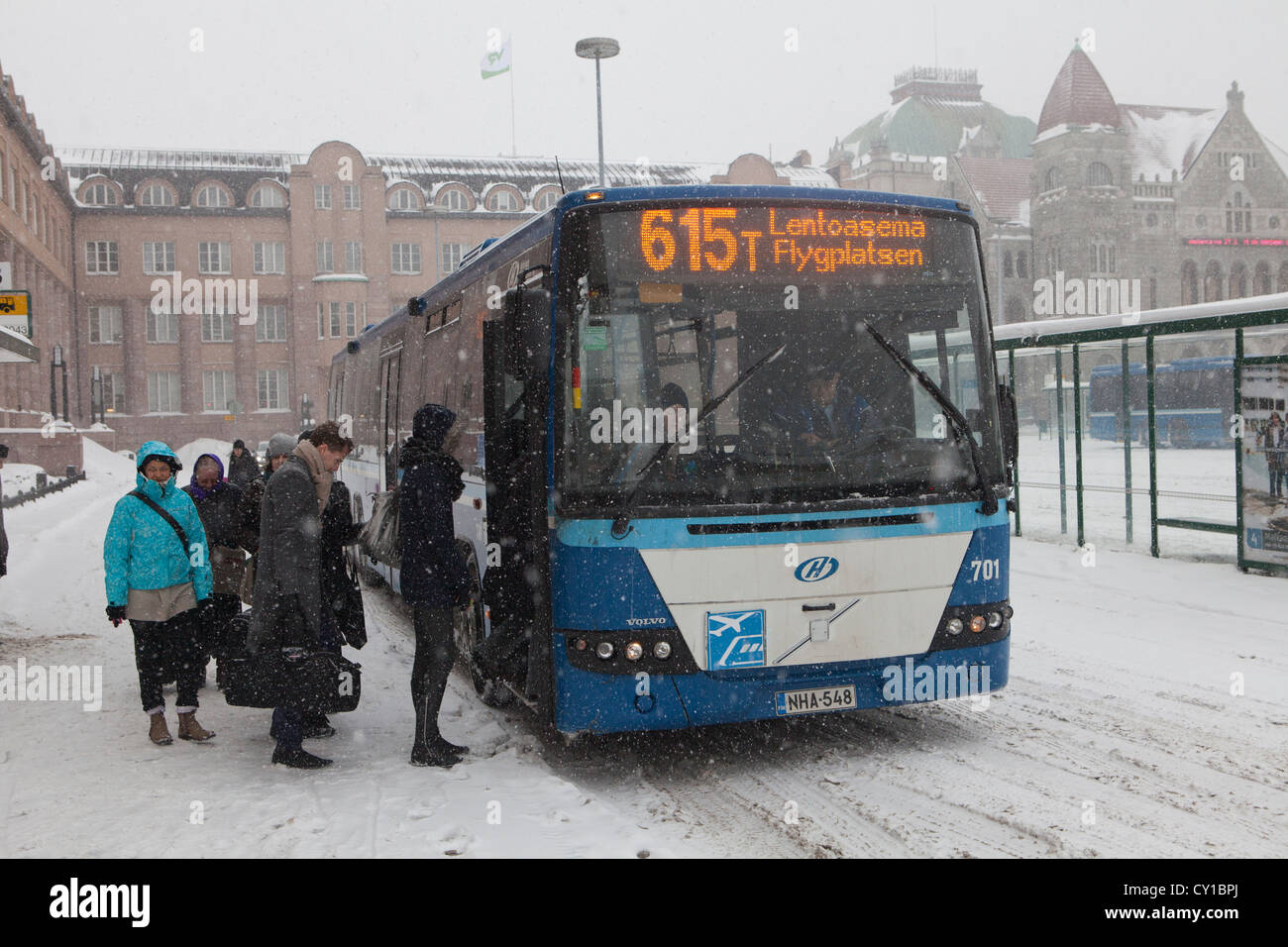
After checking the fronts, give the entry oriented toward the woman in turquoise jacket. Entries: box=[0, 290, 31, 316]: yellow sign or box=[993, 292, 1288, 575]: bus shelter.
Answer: the yellow sign

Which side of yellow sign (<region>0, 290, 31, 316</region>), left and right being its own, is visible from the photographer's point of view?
front

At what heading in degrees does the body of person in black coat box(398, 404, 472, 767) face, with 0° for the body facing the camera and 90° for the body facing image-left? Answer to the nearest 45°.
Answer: approximately 270°

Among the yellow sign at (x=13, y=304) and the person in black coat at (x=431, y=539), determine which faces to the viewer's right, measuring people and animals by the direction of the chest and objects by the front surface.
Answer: the person in black coat

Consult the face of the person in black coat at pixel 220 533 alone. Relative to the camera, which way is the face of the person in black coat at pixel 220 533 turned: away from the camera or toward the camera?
toward the camera

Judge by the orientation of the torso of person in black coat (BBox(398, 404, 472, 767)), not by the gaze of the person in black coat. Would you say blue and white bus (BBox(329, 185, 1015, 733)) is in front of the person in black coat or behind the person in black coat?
in front

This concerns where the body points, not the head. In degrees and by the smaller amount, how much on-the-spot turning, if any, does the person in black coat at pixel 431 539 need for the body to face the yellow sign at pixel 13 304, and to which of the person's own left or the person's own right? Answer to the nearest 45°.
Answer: approximately 135° to the person's own left

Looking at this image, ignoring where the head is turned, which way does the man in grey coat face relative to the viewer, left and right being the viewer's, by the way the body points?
facing to the right of the viewer

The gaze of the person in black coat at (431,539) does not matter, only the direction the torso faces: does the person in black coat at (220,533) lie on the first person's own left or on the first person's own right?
on the first person's own left

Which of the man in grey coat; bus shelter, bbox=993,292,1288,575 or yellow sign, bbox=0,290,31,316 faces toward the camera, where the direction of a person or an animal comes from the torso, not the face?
the yellow sign

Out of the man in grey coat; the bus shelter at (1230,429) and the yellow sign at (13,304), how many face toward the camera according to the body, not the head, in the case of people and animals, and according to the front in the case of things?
1

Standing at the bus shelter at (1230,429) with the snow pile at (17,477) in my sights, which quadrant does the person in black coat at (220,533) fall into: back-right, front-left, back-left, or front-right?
front-left

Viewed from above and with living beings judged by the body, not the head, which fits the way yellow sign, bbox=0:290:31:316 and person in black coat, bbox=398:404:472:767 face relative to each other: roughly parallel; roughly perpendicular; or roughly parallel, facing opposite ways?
roughly perpendicular

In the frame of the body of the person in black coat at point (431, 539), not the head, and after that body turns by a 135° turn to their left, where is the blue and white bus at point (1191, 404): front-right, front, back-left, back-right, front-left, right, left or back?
right

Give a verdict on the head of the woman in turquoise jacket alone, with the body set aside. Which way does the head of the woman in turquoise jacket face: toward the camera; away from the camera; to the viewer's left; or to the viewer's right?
toward the camera
